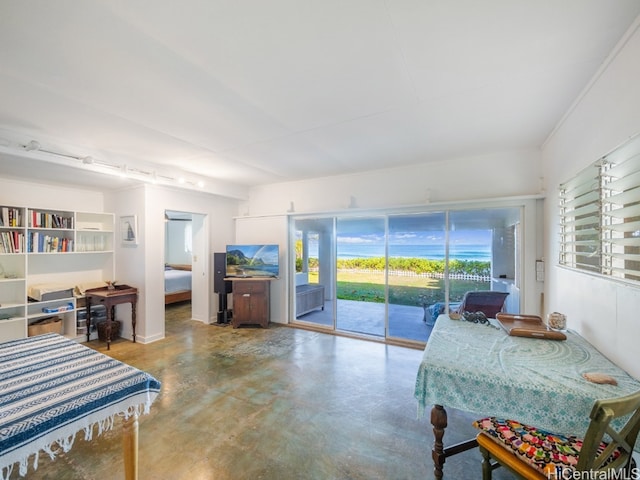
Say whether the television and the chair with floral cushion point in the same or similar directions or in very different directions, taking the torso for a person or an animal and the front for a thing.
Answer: very different directions

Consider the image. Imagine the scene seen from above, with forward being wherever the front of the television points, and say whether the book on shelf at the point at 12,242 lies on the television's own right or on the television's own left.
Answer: on the television's own right

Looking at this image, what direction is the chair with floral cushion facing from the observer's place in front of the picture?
facing away from the viewer and to the left of the viewer

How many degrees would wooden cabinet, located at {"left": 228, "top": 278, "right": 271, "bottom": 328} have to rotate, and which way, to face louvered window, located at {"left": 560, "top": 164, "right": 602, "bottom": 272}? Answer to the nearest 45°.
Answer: approximately 45° to its left

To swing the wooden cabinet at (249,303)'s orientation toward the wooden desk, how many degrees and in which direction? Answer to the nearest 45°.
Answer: approximately 90° to its right

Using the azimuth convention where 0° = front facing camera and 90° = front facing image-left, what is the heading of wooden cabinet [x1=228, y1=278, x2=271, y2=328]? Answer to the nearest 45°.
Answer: approximately 0°

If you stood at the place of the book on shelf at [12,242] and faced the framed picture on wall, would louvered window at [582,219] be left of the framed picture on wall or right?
right

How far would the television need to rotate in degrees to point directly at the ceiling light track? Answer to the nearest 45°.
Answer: approximately 45° to its right

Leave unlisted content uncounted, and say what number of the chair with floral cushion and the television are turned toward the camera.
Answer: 1
